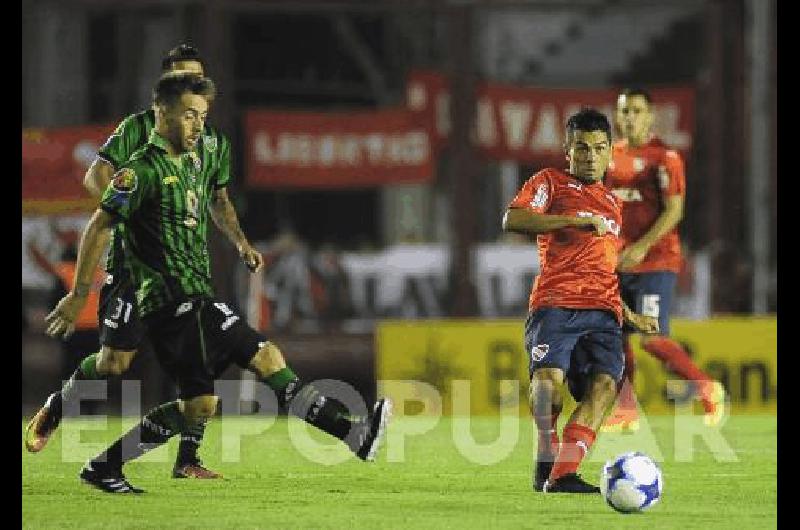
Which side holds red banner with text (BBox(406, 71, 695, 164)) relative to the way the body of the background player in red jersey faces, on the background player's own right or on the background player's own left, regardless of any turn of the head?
on the background player's own right

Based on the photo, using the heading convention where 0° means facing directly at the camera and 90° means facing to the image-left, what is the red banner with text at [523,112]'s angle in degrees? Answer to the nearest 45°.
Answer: approximately 0°

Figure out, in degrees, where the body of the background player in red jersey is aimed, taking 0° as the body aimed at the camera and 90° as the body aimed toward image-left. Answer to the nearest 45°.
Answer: approximately 45°

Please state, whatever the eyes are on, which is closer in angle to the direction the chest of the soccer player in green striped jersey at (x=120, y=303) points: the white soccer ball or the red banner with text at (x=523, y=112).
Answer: the white soccer ball

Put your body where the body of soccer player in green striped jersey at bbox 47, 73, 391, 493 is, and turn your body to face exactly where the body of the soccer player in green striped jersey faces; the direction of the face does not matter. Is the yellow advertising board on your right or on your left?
on your left

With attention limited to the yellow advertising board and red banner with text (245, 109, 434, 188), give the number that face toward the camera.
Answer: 2
